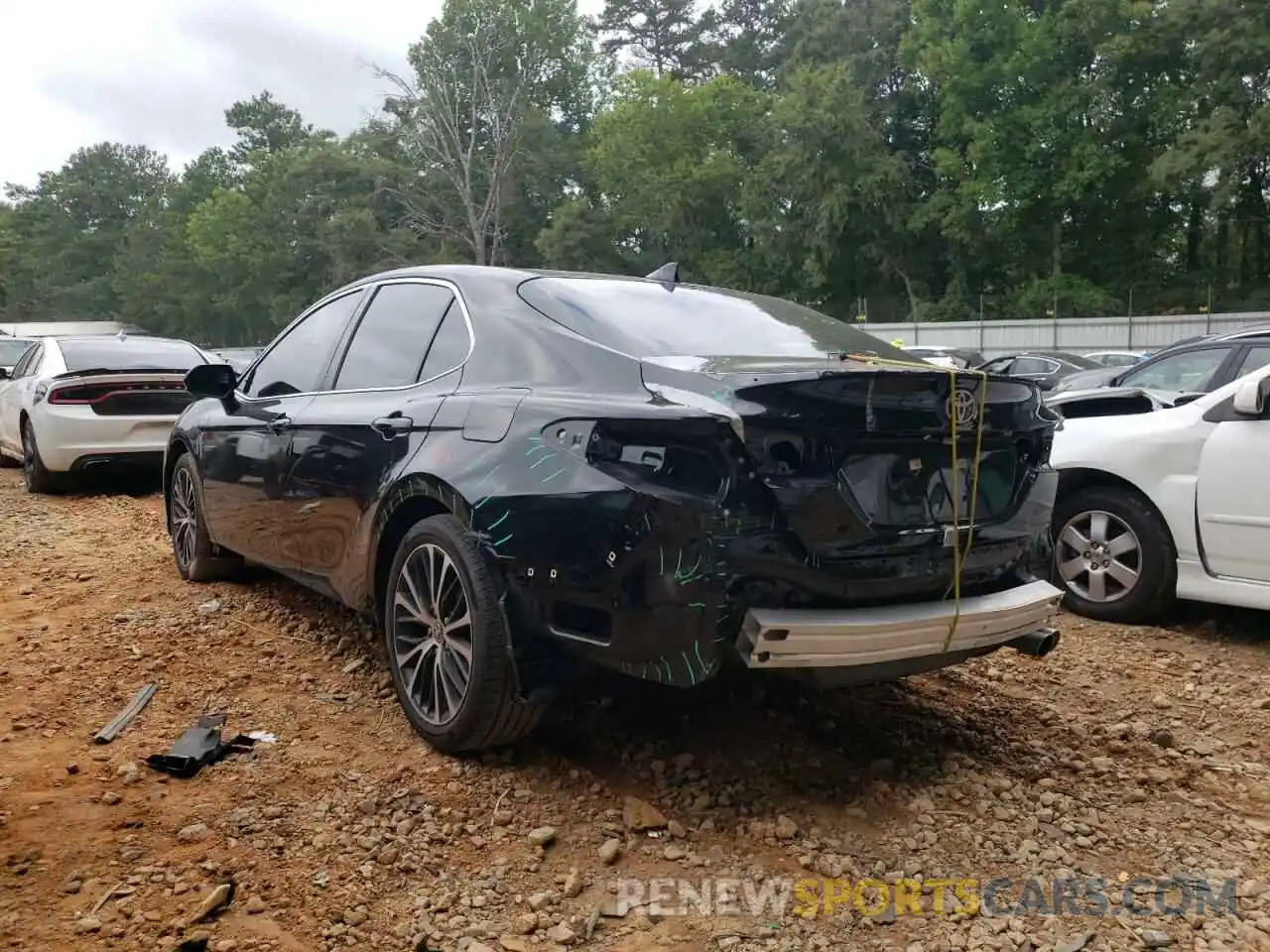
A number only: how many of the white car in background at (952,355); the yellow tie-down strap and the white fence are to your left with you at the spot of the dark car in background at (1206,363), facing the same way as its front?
1

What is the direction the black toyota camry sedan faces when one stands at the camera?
facing away from the viewer and to the left of the viewer

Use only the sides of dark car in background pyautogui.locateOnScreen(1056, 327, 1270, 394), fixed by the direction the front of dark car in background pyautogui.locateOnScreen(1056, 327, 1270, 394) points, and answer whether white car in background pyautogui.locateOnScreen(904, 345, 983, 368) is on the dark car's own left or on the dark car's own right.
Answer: on the dark car's own right

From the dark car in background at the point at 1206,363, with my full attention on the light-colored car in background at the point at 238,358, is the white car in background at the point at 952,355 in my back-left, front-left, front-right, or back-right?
front-right

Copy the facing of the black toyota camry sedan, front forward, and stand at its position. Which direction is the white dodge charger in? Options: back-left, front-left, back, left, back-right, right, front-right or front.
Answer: front

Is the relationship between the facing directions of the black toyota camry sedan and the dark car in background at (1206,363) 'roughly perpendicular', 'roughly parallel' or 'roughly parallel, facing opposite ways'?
roughly parallel

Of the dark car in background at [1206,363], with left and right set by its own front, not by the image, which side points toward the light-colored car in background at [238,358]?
front

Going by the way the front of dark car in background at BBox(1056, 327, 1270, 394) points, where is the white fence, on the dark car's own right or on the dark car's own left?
on the dark car's own right

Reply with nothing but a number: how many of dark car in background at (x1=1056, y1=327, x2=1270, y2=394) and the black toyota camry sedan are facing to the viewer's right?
0

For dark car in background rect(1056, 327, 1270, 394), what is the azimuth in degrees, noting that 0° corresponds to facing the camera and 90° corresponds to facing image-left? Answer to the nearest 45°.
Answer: approximately 90°

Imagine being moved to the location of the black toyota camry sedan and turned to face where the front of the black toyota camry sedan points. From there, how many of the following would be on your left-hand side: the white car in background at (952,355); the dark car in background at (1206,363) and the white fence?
0

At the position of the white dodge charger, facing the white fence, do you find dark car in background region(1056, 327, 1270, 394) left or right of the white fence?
right

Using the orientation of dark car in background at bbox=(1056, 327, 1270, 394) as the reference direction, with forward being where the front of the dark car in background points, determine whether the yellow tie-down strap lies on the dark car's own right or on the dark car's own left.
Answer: on the dark car's own left
